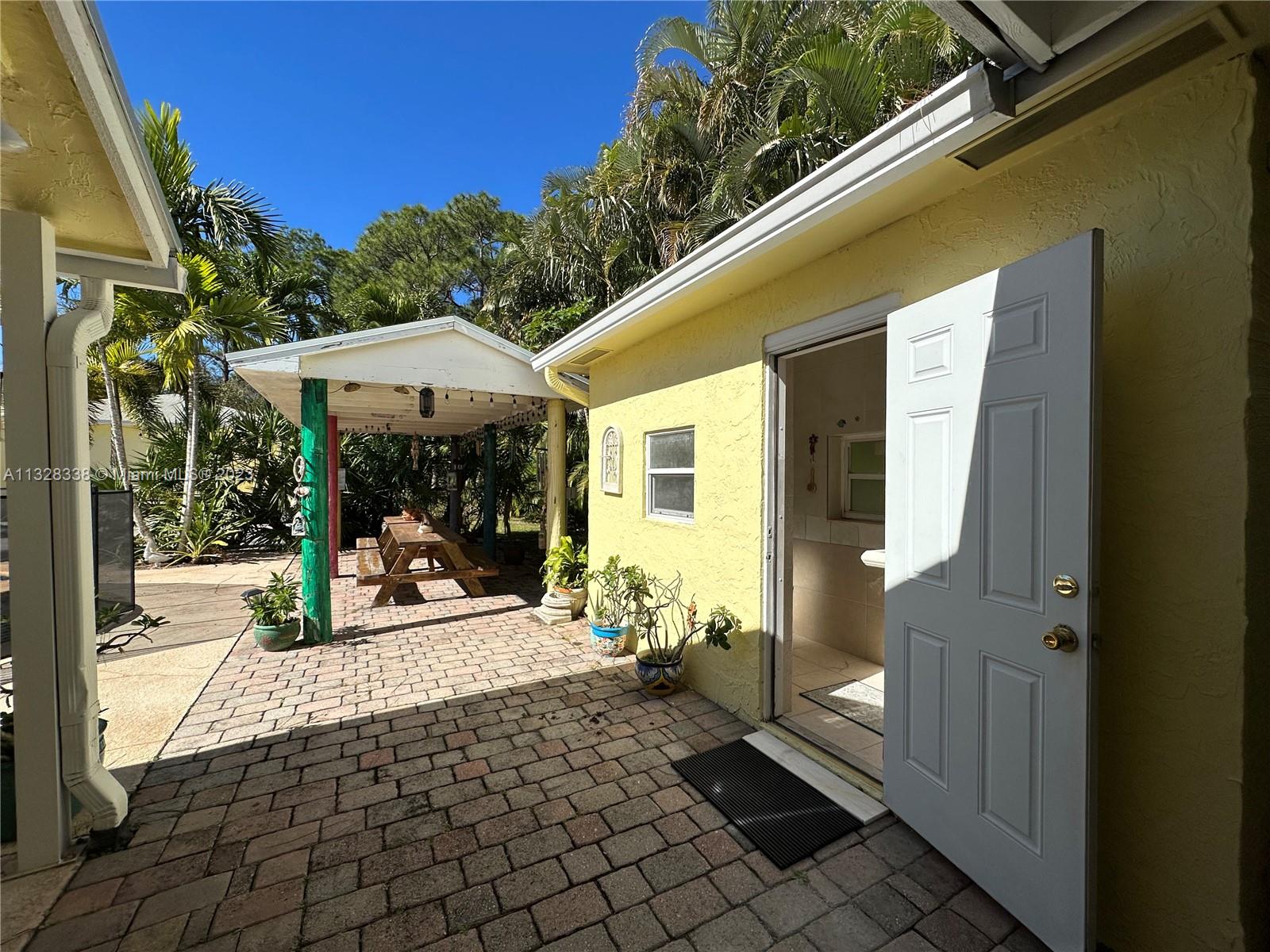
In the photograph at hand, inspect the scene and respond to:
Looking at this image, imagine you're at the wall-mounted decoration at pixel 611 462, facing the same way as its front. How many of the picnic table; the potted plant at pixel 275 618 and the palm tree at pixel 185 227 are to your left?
0

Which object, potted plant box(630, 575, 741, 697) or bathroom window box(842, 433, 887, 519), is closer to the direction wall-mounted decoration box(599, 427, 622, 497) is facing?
the potted plant

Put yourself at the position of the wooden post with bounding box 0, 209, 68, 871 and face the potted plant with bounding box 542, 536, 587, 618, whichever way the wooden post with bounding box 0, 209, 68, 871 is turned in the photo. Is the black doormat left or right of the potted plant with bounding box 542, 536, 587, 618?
right

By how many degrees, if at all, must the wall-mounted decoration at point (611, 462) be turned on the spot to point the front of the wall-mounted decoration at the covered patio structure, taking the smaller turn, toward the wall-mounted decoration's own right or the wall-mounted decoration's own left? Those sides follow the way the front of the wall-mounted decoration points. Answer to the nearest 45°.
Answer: approximately 45° to the wall-mounted decoration's own right

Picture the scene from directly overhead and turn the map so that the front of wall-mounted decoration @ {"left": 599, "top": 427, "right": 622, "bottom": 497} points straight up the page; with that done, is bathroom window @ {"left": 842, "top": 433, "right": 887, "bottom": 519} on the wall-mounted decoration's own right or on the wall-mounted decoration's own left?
on the wall-mounted decoration's own left

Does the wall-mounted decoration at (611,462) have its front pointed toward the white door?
no

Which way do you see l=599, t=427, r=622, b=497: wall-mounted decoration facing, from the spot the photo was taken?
facing the viewer and to the left of the viewer

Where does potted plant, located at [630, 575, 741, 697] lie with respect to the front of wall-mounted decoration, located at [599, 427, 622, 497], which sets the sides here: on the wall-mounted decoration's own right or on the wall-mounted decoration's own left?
on the wall-mounted decoration's own left

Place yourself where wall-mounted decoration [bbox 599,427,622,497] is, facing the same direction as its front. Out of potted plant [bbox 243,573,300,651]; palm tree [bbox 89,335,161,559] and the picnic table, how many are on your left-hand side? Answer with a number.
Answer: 0

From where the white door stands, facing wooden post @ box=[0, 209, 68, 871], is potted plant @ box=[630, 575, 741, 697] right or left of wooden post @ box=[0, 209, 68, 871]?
right

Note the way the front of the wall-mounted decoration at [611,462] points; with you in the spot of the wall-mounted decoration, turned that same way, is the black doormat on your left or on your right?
on your left

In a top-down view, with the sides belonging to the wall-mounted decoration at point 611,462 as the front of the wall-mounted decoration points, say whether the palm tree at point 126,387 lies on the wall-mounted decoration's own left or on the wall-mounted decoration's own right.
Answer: on the wall-mounted decoration's own right

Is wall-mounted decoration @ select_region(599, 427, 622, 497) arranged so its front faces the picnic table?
no

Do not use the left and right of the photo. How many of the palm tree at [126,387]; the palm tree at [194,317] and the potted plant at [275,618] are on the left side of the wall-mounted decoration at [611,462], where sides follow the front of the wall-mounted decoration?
0

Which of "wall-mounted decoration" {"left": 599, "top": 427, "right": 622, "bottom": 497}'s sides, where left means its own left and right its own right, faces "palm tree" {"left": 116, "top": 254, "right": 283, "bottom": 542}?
right
